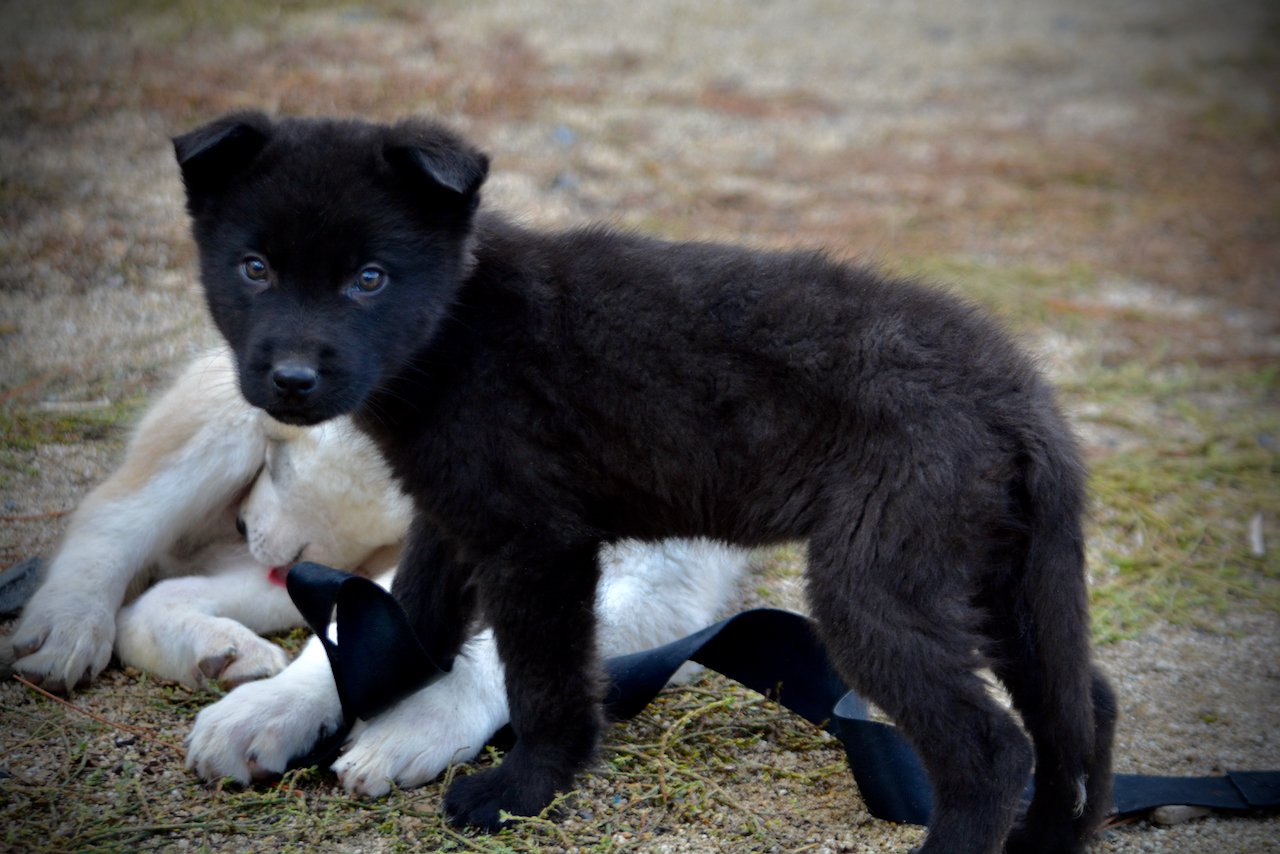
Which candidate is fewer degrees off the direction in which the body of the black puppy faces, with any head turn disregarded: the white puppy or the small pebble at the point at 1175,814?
the white puppy

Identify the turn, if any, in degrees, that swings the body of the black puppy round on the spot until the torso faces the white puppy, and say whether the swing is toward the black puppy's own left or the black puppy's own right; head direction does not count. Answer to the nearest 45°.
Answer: approximately 45° to the black puppy's own right

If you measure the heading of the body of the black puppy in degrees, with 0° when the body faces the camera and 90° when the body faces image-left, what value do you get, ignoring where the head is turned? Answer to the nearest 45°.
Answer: approximately 90°

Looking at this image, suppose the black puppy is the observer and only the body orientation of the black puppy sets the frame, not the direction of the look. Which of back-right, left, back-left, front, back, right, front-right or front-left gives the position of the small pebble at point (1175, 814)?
back
